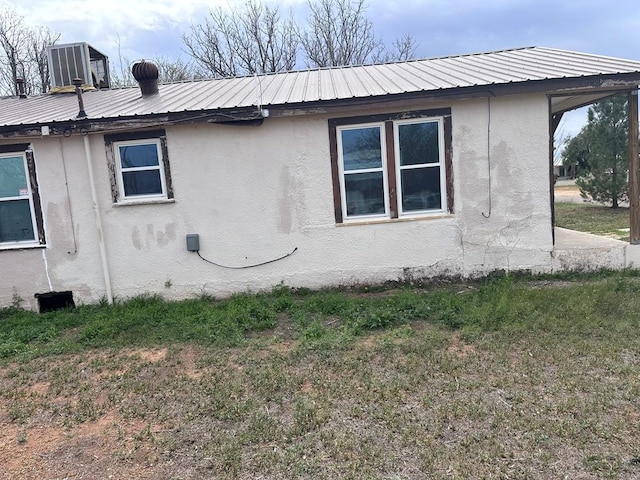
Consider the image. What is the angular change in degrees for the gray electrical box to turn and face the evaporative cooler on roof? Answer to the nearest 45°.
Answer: approximately 135° to its right

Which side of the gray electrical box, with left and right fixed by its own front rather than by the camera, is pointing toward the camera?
front
